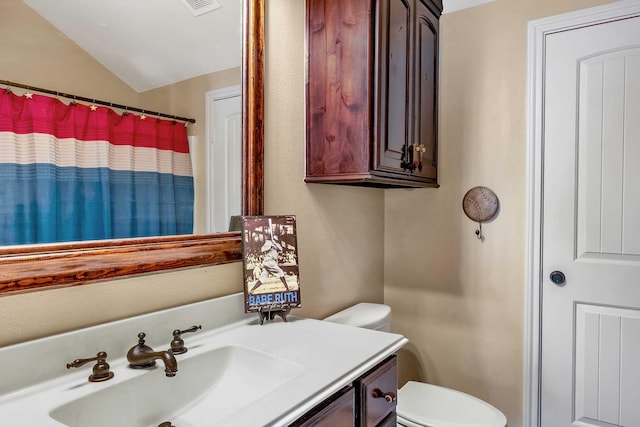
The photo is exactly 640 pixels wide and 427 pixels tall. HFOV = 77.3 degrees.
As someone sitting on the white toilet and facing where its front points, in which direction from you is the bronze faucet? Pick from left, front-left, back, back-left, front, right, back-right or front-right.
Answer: right

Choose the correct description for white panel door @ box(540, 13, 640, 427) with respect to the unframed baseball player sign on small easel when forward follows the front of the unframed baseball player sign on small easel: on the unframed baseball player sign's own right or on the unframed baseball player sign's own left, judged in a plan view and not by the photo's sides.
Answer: on the unframed baseball player sign's own left

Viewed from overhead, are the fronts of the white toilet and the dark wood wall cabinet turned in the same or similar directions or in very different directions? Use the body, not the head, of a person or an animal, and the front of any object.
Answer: same or similar directions

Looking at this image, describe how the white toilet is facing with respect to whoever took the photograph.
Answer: facing the viewer and to the right of the viewer

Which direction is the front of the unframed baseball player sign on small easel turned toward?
toward the camera

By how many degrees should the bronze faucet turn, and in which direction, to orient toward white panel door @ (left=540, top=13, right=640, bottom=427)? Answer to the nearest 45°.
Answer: approximately 45° to its left

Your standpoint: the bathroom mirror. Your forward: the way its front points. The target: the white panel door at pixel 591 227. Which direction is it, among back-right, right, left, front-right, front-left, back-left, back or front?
front-left

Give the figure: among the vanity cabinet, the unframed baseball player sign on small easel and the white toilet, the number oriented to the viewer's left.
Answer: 0
